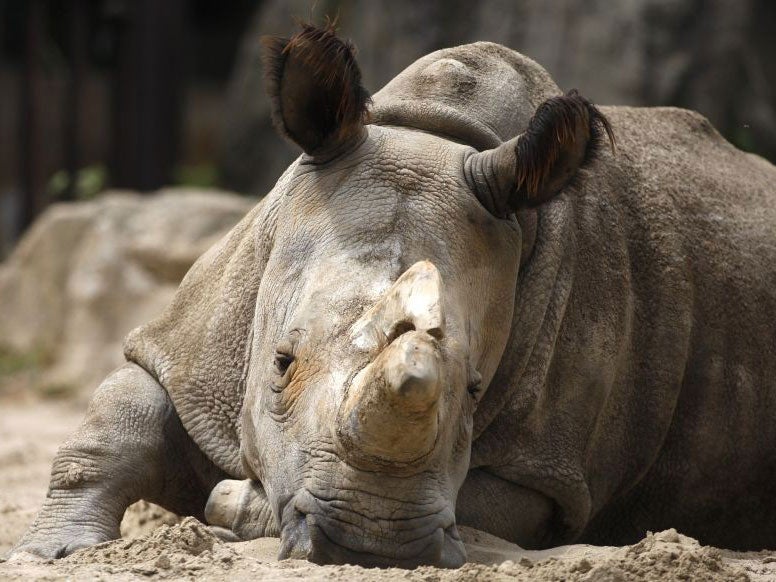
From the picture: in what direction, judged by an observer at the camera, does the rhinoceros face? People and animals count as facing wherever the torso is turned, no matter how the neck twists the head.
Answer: facing the viewer and to the left of the viewer

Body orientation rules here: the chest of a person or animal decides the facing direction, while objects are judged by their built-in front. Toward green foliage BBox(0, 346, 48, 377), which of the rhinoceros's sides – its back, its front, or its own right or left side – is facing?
right

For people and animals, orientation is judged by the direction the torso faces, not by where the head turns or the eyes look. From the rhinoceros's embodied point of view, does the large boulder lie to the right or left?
on its right
